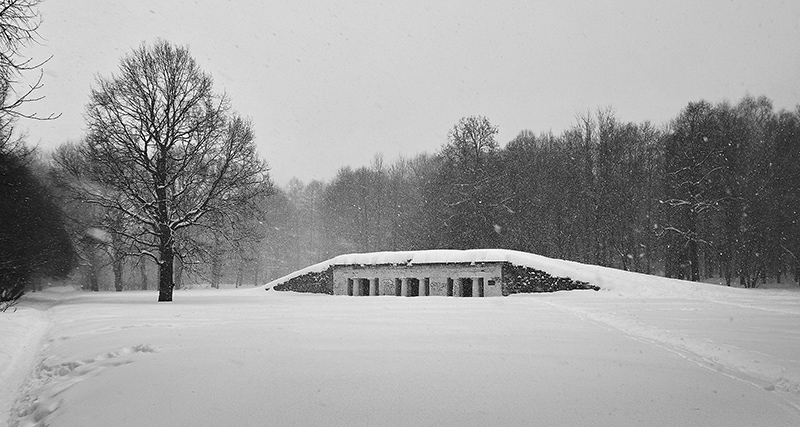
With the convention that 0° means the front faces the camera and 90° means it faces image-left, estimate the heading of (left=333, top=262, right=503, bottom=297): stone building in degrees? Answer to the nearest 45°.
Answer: approximately 0°

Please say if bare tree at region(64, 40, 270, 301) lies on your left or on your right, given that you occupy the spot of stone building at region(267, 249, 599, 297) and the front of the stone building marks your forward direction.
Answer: on your right

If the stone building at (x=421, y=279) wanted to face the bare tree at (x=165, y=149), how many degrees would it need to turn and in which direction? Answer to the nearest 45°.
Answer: approximately 45° to its right
